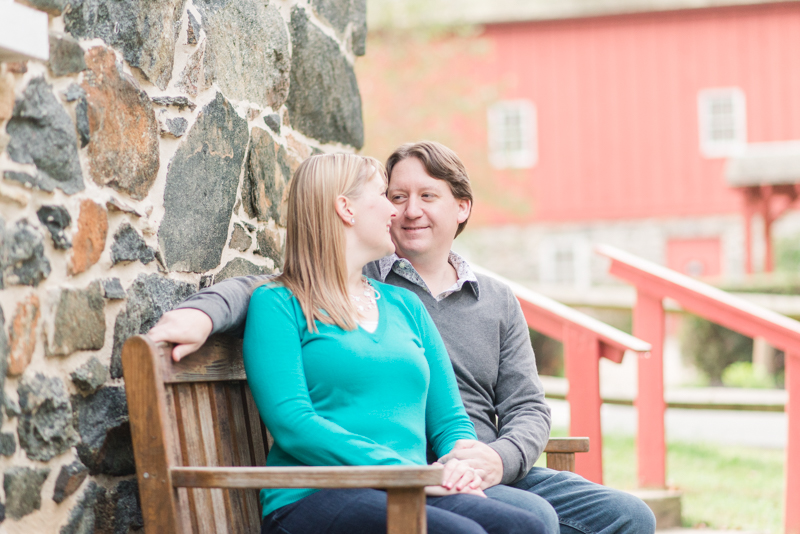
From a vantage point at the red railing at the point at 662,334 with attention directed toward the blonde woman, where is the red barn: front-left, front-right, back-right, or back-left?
back-right

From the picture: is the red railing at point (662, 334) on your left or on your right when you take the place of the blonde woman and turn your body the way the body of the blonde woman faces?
on your left

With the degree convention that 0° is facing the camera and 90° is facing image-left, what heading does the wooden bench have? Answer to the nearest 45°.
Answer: approximately 315°

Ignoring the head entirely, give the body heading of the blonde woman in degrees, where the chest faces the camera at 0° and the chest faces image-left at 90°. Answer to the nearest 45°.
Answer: approximately 315°

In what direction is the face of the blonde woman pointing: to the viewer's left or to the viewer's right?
to the viewer's right

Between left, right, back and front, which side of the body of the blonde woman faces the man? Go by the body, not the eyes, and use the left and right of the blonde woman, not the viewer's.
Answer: left

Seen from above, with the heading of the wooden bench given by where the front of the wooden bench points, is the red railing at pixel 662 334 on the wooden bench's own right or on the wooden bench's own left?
on the wooden bench's own left

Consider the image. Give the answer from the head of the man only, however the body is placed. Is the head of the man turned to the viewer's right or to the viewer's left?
to the viewer's left
